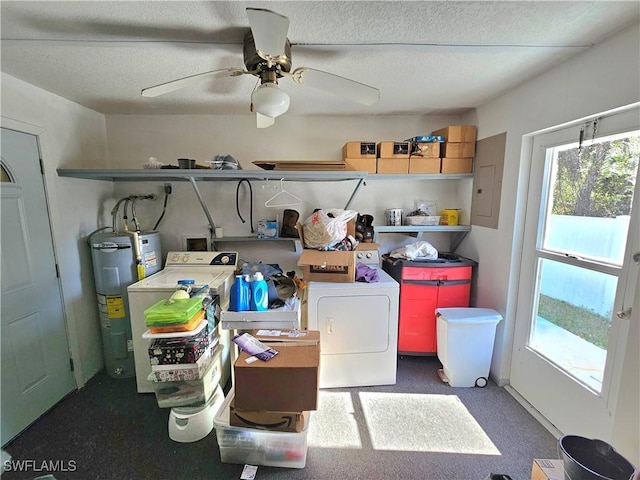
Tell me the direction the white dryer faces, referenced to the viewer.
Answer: facing the viewer

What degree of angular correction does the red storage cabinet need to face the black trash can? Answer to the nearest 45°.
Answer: approximately 45° to its left

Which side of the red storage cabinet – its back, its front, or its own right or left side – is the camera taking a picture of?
front

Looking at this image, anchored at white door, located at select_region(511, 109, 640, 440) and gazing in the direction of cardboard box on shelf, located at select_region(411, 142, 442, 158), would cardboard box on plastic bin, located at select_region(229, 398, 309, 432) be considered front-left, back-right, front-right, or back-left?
front-left

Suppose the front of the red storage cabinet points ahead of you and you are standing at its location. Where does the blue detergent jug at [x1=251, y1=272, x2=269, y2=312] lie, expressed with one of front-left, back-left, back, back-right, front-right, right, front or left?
front-right

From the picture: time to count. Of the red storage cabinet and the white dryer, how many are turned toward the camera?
2

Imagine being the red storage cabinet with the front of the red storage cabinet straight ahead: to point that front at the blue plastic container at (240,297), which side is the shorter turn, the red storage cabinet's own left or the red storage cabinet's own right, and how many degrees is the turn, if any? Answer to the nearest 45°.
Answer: approximately 45° to the red storage cabinet's own right

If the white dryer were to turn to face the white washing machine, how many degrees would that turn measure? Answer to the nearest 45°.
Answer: approximately 90° to its right

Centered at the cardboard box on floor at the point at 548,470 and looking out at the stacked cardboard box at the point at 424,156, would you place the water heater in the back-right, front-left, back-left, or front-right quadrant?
front-left

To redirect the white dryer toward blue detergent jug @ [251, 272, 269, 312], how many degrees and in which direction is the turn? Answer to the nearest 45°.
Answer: approximately 45° to its right

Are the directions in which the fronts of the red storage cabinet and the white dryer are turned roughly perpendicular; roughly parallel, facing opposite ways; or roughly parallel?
roughly parallel

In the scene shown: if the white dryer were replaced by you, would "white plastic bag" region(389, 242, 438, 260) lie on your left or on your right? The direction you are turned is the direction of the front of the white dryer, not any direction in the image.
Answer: on your left
